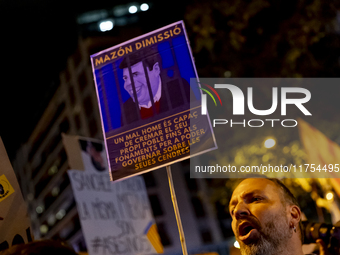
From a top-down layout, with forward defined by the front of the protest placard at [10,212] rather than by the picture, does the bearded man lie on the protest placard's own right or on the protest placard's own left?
on the protest placard's own left

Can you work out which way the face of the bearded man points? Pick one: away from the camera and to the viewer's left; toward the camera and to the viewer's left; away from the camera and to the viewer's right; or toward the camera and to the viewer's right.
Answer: toward the camera and to the viewer's left
